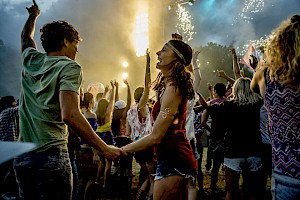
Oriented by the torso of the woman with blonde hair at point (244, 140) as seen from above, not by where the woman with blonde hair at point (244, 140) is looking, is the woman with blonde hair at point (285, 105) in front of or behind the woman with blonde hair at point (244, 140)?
behind

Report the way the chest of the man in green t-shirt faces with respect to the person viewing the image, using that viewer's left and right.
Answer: facing away from the viewer and to the right of the viewer

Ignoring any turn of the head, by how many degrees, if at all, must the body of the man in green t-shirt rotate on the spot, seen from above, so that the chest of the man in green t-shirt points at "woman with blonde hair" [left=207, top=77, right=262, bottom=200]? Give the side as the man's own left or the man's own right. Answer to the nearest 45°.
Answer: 0° — they already face them

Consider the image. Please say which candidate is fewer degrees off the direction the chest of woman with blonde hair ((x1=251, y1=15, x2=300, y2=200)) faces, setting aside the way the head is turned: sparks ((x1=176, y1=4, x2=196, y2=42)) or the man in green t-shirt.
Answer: the sparks

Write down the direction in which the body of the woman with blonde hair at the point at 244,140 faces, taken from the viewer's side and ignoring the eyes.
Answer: away from the camera

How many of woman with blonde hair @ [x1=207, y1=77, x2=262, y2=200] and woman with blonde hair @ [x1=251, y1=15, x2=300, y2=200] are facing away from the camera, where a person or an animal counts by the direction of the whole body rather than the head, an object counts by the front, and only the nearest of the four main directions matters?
2

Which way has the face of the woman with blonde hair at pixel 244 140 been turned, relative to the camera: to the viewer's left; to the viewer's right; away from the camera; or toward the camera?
away from the camera

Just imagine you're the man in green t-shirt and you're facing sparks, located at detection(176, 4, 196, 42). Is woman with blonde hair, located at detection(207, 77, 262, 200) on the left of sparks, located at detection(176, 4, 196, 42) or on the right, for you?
right

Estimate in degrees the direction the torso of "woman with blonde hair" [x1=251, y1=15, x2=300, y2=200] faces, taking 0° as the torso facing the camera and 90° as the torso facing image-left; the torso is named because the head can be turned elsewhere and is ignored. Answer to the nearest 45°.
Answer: approximately 180°

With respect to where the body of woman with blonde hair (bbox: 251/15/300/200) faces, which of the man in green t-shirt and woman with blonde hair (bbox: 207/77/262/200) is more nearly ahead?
the woman with blonde hair

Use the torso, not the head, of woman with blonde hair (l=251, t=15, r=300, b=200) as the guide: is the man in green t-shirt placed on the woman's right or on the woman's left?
on the woman's left

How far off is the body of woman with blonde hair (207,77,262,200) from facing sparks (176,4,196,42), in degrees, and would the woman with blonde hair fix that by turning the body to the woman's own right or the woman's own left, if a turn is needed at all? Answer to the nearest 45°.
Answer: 0° — they already face it
